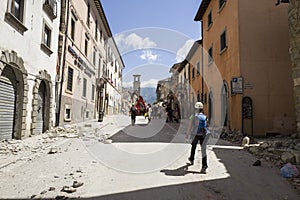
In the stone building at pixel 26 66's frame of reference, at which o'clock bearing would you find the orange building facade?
The orange building facade is roughly at 11 o'clock from the stone building.

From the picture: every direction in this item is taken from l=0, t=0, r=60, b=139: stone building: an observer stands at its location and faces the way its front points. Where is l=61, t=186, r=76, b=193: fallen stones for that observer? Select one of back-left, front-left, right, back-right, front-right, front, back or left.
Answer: front-right

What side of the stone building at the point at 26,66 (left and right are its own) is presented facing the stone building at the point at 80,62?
left

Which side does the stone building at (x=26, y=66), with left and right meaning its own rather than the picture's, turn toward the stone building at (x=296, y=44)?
front

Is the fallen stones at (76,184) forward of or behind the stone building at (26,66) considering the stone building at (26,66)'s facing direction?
forward

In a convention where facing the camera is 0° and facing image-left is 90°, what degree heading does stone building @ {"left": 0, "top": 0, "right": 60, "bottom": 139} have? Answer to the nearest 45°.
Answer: approximately 315°
